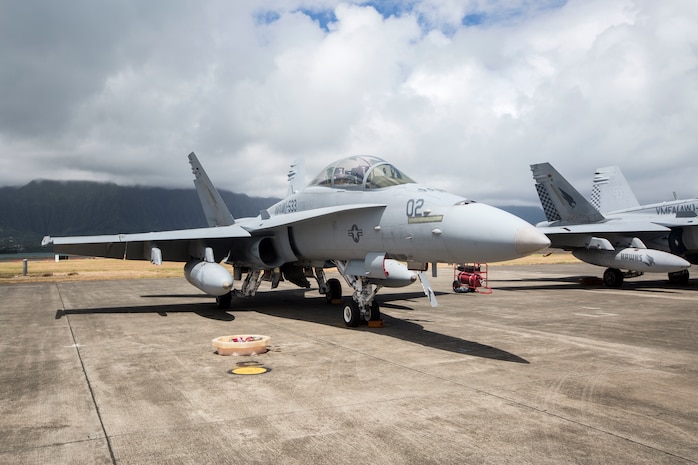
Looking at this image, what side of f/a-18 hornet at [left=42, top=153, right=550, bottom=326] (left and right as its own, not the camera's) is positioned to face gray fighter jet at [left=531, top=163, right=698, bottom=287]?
left

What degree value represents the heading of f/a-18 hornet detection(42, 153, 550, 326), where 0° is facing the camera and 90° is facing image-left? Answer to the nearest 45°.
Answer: approximately 315°
